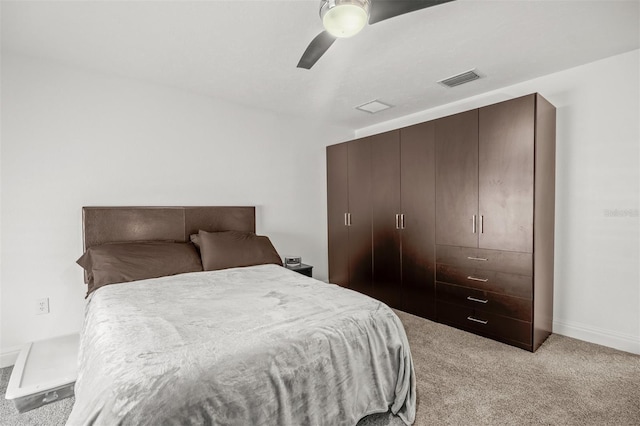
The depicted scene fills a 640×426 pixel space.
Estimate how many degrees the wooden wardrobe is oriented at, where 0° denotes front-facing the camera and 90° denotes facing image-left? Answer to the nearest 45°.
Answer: approximately 45°

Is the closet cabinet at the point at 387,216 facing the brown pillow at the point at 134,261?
yes
